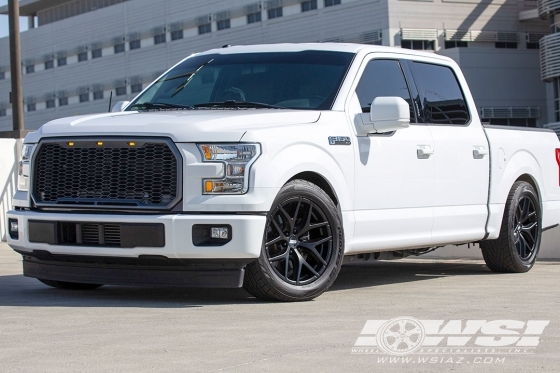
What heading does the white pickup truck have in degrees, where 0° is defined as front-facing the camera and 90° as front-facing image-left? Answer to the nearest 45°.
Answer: approximately 45°

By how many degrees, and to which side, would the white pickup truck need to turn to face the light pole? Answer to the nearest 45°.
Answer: approximately 90° to its right
